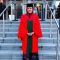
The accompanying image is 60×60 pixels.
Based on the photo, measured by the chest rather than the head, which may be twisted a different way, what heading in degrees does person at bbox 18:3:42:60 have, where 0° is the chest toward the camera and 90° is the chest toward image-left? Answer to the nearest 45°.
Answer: approximately 0°
